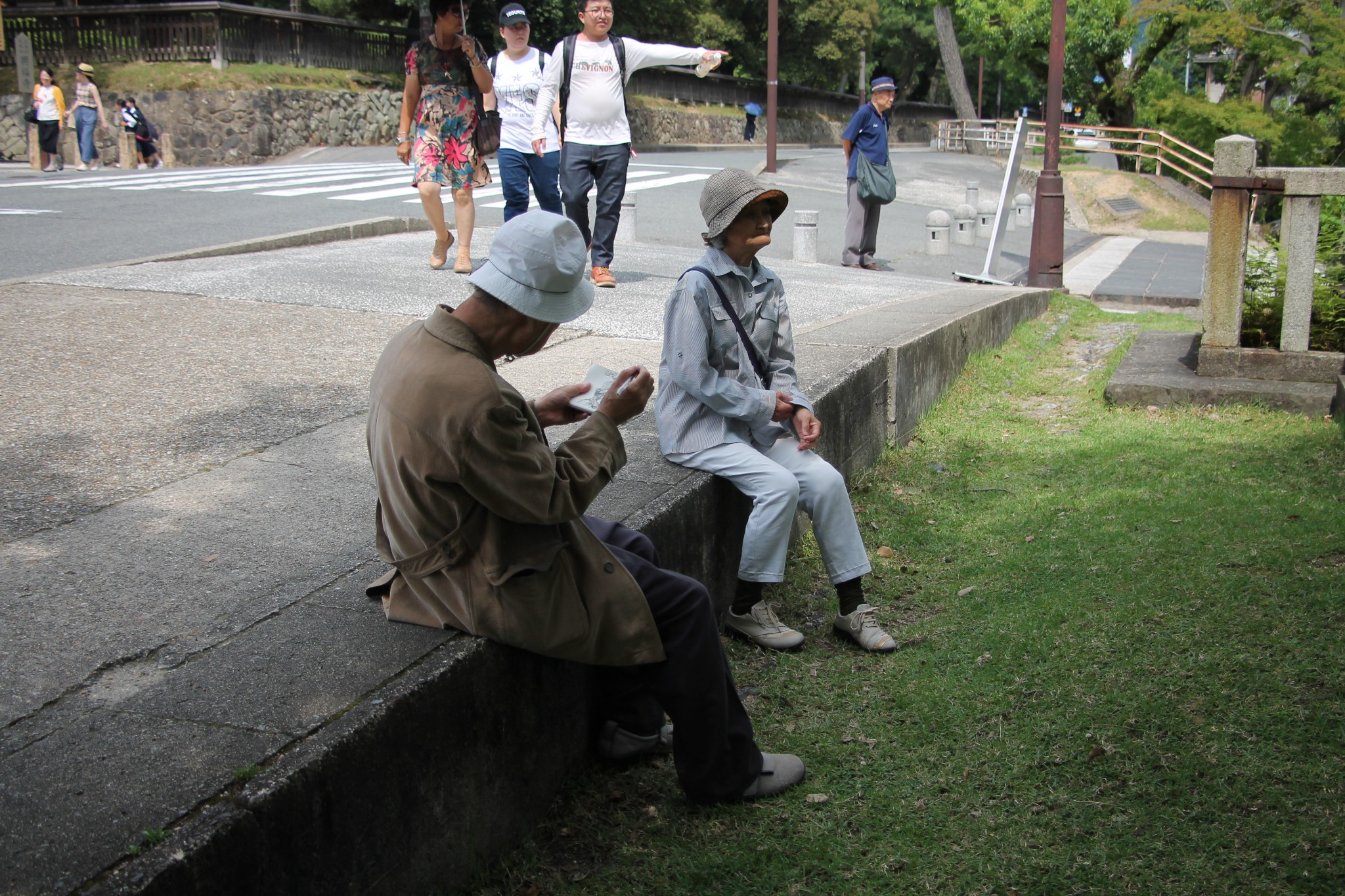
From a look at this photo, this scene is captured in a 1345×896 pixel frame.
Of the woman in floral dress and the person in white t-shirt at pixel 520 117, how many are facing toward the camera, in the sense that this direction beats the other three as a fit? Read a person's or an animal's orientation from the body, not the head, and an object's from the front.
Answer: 2

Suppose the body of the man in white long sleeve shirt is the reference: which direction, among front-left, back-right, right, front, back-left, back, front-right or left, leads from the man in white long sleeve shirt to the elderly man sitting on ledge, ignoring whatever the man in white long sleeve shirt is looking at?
front

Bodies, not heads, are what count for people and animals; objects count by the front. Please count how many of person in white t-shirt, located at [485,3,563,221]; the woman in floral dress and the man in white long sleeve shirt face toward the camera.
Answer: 3

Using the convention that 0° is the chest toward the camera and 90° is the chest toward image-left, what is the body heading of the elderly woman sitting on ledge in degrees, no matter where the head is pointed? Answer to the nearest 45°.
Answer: approximately 315°

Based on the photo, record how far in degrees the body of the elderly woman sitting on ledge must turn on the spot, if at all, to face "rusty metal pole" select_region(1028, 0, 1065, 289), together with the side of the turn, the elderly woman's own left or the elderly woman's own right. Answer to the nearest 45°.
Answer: approximately 135° to the elderly woman's own left

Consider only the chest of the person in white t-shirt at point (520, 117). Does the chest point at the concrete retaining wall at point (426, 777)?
yes

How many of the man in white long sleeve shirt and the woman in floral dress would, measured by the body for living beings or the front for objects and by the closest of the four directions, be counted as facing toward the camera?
2

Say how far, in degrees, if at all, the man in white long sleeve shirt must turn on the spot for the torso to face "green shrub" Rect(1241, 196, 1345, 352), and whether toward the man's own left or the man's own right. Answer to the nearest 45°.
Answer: approximately 90° to the man's own left

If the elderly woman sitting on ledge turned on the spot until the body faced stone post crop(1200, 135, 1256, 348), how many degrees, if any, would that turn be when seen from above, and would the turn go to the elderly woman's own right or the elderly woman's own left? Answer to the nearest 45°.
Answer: approximately 90° to the elderly woman's own left

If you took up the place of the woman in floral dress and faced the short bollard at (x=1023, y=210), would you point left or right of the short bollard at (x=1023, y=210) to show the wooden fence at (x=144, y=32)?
left

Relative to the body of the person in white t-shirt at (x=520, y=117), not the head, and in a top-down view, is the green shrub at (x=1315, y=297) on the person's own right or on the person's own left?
on the person's own left

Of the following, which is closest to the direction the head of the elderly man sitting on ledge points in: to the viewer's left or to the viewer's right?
to the viewer's right

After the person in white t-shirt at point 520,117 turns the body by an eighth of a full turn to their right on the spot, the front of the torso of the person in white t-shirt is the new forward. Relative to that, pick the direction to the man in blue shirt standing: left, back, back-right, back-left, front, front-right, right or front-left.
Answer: back

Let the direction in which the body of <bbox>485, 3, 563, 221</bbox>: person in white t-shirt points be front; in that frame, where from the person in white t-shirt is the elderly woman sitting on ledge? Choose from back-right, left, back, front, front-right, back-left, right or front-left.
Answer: front

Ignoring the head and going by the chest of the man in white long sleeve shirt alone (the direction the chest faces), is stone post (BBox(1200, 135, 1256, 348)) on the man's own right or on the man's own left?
on the man's own left
